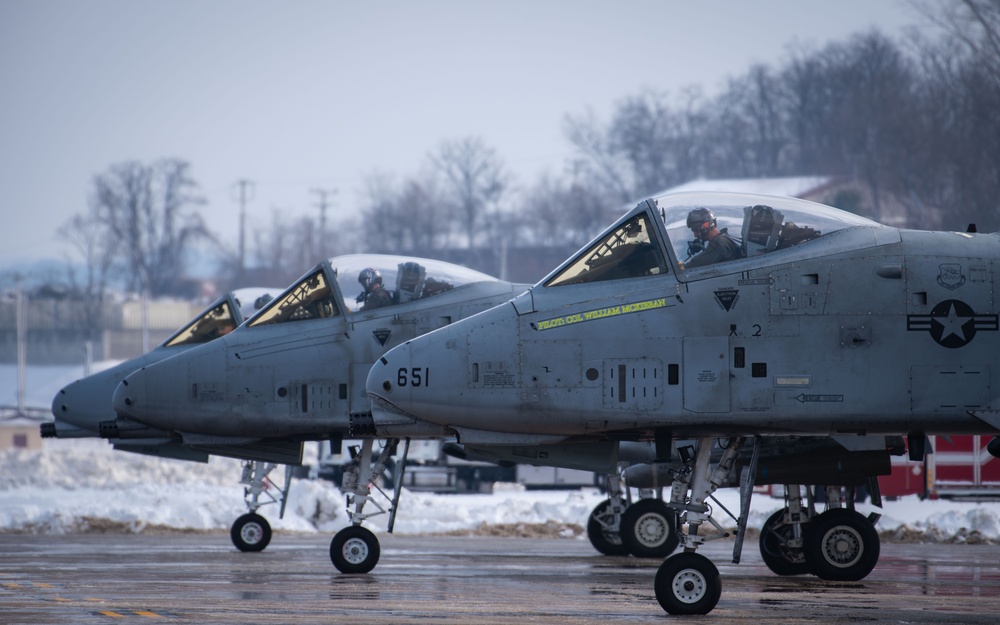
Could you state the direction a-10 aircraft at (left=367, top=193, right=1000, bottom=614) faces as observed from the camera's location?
facing to the left of the viewer

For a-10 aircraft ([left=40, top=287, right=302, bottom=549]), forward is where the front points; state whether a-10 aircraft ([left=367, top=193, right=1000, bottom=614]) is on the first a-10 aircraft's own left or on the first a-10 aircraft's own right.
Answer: on the first a-10 aircraft's own left

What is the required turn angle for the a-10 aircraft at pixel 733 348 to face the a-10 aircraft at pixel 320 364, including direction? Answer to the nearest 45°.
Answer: approximately 45° to its right

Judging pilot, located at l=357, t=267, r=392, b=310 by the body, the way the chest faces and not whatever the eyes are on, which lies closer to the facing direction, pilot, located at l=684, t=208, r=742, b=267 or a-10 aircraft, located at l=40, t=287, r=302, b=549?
the a-10 aircraft

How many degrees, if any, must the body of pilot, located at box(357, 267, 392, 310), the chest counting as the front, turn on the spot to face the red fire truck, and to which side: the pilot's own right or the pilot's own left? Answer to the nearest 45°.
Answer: approximately 135° to the pilot's own right

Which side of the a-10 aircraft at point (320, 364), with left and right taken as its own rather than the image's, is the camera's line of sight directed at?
left

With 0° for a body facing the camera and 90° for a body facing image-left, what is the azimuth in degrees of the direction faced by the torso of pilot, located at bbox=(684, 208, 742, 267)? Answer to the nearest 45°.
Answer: approximately 90°

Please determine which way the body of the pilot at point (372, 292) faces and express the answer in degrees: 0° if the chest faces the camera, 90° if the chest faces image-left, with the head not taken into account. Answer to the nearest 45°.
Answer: approximately 90°

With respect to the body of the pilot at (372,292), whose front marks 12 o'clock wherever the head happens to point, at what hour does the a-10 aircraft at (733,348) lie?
The a-10 aircraft is roughly at 8 o'clock from the pilot.

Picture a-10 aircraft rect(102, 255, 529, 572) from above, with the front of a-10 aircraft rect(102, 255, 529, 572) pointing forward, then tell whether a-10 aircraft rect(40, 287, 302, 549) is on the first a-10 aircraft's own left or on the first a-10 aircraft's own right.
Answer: on the first a-10 aircraft's own right

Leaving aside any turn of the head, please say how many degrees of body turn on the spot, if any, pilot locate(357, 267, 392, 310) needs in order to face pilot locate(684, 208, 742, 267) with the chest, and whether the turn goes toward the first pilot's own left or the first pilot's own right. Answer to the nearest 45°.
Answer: approximately 135° to the first pilot's own left
